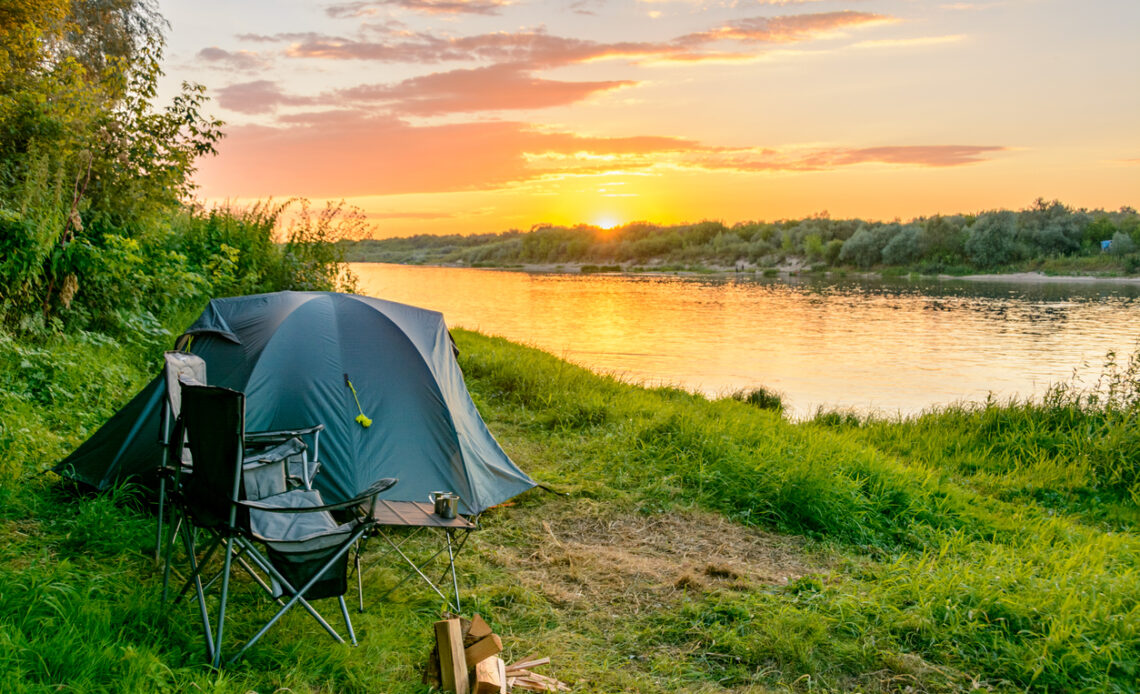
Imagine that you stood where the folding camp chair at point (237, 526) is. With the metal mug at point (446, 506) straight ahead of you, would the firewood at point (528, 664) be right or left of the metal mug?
right

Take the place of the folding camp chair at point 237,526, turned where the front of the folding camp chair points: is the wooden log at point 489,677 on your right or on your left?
on your right

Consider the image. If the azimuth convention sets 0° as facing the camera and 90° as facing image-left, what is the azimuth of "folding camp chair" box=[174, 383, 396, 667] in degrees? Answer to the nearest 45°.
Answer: approximately 225°

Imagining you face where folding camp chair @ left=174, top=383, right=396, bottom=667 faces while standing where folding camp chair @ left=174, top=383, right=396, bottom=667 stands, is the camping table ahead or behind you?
ahead

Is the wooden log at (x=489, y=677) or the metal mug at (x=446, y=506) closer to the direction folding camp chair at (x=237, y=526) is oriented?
the metal mug

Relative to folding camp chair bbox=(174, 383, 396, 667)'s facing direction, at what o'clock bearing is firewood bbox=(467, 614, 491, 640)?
The firewood is roughly at 2 o'clock from the folding camp chair.

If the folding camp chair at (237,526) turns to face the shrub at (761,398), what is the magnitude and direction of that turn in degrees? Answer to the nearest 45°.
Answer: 0° — it already faces it
